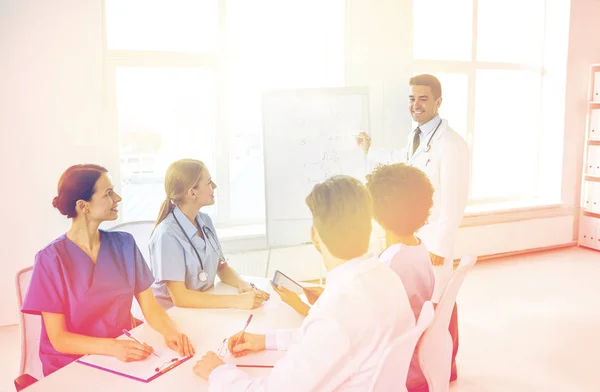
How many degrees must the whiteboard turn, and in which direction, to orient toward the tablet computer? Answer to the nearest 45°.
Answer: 0° — it already faces it

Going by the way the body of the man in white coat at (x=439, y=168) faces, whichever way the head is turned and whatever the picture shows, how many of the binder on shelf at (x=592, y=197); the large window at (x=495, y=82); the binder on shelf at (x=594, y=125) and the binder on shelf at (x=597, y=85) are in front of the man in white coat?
0

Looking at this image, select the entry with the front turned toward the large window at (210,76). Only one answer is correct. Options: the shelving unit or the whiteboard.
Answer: the shelving unit

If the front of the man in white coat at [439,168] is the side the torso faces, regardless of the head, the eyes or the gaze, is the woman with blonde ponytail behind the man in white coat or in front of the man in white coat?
in front

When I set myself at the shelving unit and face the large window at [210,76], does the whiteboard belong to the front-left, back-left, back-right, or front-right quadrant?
front-left

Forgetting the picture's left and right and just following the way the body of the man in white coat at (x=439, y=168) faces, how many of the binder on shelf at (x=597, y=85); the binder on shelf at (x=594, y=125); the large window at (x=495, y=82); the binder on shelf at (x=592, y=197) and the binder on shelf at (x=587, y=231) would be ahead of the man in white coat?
0

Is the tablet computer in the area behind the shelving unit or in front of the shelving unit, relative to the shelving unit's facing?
in front

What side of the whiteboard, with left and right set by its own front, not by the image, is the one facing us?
front

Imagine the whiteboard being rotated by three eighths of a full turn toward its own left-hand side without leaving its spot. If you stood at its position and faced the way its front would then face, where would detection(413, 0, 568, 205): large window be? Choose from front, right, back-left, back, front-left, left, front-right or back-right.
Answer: front

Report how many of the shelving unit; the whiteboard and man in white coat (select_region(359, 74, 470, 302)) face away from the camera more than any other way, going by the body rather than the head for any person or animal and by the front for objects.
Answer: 0

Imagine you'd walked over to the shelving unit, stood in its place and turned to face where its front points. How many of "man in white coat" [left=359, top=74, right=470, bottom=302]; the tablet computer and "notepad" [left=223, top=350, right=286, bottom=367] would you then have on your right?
0

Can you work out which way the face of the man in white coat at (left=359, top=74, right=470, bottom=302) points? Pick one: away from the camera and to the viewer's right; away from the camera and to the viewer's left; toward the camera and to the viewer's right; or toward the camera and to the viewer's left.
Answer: toward the camera and to the viewer's left

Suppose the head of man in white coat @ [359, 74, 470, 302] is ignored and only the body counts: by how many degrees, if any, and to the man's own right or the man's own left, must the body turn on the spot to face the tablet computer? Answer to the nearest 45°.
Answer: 0° — they already face it

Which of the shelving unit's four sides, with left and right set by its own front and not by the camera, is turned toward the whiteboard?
front

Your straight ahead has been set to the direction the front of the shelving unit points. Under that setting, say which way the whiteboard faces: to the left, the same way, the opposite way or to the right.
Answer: to the left

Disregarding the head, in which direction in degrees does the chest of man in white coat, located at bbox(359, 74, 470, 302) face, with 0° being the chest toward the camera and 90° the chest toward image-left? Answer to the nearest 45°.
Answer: approximately 45°

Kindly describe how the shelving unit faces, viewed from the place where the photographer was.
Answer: facing the viewer and to the left of the viewer

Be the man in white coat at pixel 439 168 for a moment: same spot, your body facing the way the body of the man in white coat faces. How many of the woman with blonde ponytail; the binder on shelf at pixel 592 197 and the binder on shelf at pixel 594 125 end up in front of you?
1

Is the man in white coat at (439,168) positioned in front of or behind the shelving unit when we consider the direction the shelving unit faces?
in front

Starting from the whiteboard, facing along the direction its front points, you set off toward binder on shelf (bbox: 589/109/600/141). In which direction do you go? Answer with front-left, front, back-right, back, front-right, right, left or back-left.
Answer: back-left
